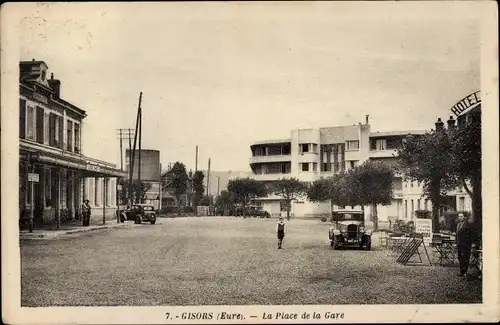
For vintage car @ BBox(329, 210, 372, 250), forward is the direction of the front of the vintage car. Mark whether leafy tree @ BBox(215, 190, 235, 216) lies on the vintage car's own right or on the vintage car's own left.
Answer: on the vintage car's own right

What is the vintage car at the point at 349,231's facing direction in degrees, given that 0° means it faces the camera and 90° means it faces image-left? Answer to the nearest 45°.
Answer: approximately 0°

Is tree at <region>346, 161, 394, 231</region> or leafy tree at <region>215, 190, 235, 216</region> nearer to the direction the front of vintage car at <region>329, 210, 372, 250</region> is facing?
the tree

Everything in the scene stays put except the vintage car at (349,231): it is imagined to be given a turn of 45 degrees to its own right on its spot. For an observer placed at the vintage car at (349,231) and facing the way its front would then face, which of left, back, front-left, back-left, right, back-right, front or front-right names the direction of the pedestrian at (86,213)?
front-right
